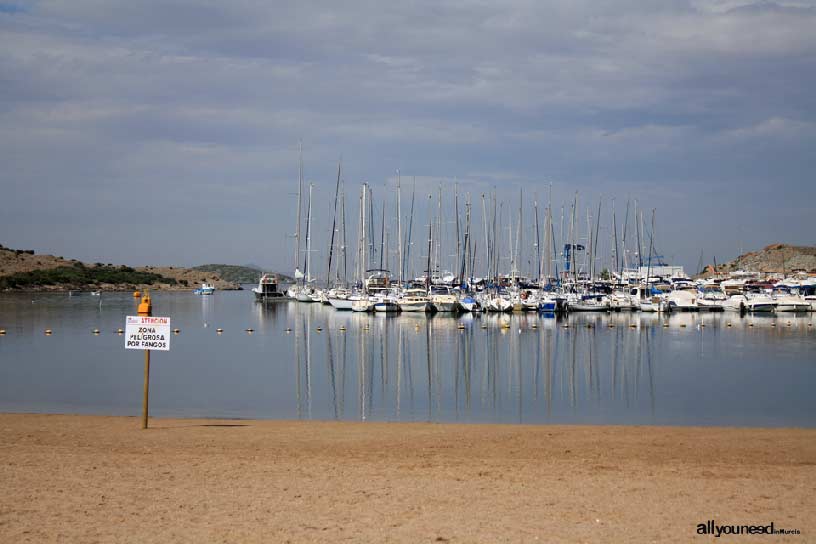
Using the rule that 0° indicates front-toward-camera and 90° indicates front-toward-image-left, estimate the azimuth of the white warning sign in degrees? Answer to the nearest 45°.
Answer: approximately 0°
